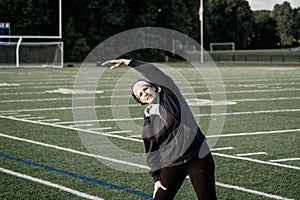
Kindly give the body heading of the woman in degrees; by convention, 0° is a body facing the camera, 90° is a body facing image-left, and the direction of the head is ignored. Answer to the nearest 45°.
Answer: approximately 0°

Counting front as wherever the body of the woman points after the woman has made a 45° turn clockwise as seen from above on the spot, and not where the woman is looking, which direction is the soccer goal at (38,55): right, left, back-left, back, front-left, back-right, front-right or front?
back-right
